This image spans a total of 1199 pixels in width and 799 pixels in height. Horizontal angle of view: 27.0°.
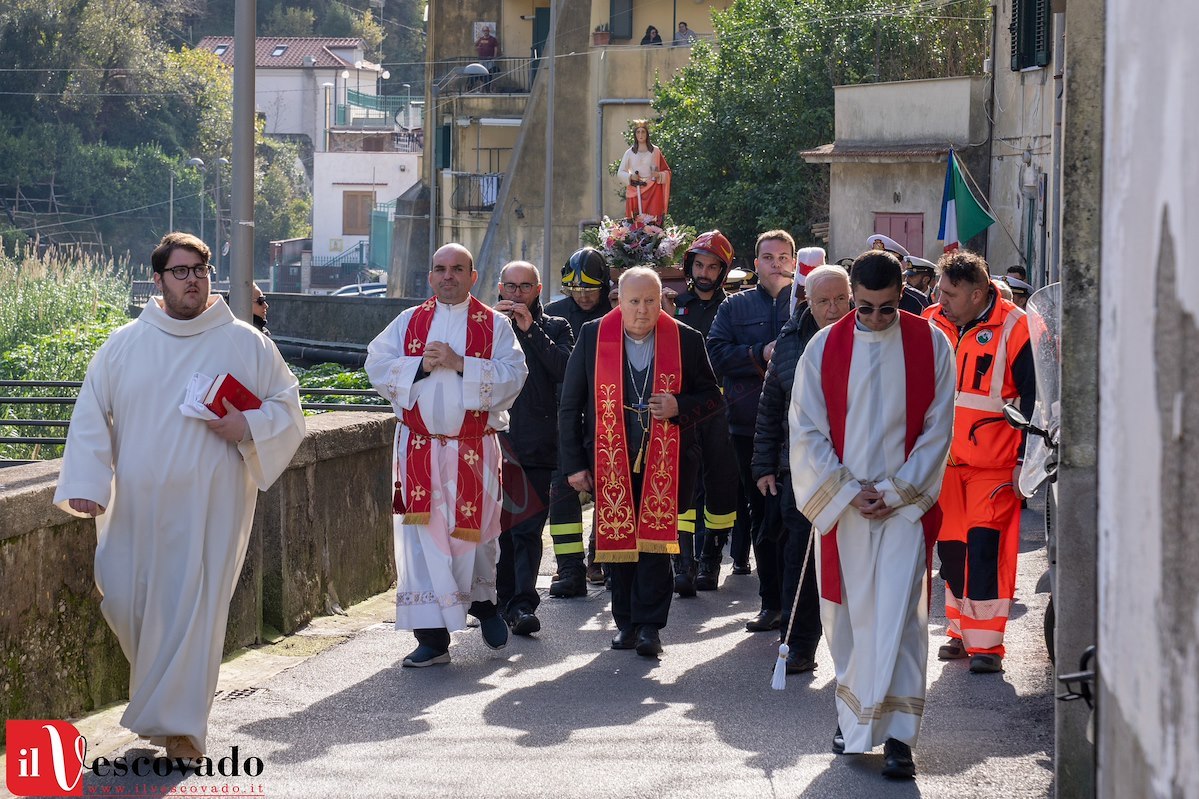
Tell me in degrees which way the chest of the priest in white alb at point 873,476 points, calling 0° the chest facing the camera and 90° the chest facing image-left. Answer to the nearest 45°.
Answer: approximately 0°

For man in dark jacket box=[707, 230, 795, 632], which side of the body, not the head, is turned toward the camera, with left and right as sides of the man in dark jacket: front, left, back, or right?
front

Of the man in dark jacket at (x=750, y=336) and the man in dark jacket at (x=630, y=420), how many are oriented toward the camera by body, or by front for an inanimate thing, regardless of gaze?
2

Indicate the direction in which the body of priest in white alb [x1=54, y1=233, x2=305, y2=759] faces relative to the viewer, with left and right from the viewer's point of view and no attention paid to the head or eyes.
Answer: facing the viewer

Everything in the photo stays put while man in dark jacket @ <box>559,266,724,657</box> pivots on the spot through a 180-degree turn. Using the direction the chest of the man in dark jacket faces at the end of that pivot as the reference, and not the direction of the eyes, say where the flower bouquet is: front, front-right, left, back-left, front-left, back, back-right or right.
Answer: front

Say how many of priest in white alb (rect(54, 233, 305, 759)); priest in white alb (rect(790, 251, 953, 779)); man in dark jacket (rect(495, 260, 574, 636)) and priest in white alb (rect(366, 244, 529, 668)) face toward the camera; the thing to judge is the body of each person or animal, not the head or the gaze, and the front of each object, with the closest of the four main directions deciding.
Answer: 4
